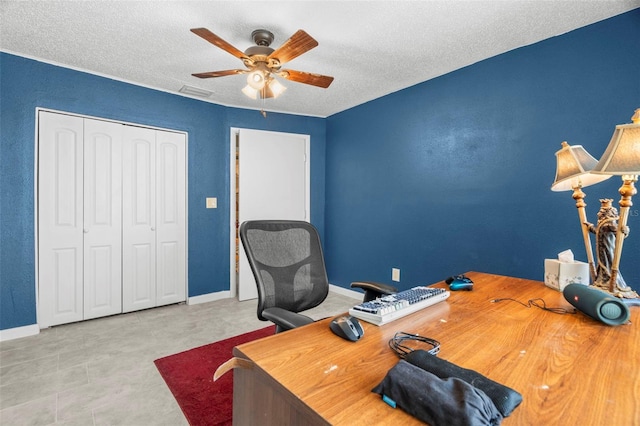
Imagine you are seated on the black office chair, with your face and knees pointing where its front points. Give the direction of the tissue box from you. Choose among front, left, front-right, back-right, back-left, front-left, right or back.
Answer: front-left

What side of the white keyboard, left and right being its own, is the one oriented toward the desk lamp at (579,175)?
right

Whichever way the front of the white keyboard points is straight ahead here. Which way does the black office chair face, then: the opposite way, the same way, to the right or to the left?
the opposite way

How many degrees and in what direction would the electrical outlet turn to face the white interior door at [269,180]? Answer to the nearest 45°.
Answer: approximately 45° to its right

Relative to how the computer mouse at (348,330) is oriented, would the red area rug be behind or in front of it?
behind

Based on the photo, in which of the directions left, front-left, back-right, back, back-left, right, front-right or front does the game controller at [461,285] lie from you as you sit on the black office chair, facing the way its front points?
front-left

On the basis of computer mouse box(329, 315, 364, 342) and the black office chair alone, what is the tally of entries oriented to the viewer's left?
0

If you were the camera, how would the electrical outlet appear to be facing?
facing the viewer and to the left of the viewer

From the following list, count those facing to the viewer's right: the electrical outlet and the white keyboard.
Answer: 0
